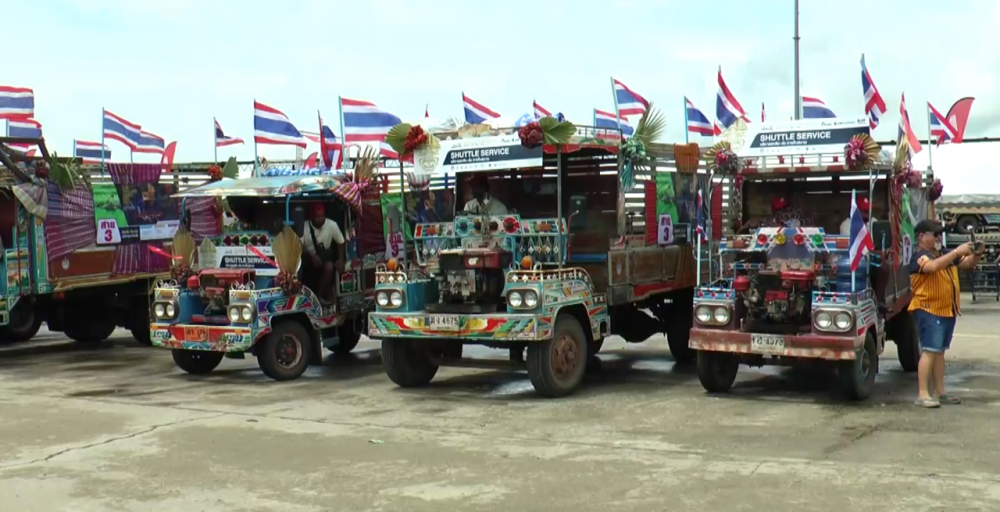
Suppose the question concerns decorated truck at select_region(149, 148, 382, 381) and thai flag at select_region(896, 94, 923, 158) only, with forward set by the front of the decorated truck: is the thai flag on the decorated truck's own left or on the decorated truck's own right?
on the decorated truck's own left

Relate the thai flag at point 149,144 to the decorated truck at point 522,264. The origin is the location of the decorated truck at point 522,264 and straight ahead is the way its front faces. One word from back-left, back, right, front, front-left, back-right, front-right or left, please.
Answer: right

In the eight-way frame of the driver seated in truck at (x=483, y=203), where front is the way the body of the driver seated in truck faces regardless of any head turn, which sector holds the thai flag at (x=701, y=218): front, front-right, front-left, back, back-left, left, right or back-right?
left

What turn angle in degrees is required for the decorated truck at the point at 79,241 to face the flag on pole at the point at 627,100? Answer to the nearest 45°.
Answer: approximately 135° to its left

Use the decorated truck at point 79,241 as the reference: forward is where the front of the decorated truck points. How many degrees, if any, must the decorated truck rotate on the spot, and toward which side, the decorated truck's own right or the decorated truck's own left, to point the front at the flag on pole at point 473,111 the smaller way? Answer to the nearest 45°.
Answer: approximately 135° to the decorated truck's own left

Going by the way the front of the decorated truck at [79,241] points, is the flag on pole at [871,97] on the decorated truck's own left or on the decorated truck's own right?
on the decorated truck's own left

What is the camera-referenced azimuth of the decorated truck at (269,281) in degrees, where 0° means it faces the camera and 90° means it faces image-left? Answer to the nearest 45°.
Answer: approximately 45°

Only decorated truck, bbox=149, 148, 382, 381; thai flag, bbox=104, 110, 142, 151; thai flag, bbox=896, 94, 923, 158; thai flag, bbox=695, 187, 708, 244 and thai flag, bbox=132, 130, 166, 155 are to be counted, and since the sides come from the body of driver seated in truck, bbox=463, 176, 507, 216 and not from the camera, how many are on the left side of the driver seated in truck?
2

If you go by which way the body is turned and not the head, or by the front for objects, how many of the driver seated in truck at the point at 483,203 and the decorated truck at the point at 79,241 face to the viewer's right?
0
